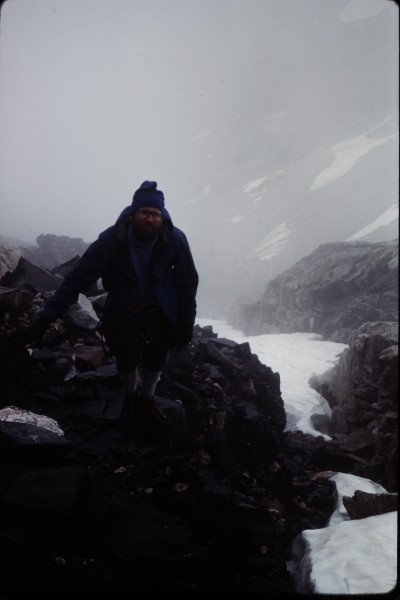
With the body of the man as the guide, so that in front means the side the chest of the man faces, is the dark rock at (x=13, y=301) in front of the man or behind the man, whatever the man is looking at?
behind

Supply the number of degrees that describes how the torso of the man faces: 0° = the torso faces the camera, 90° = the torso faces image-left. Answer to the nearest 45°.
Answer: approximately 0°

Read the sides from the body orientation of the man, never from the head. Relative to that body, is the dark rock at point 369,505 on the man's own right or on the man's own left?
on the man's own left

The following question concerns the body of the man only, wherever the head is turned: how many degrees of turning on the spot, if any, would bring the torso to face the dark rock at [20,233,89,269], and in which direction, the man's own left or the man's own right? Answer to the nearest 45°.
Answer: approximately 180°
